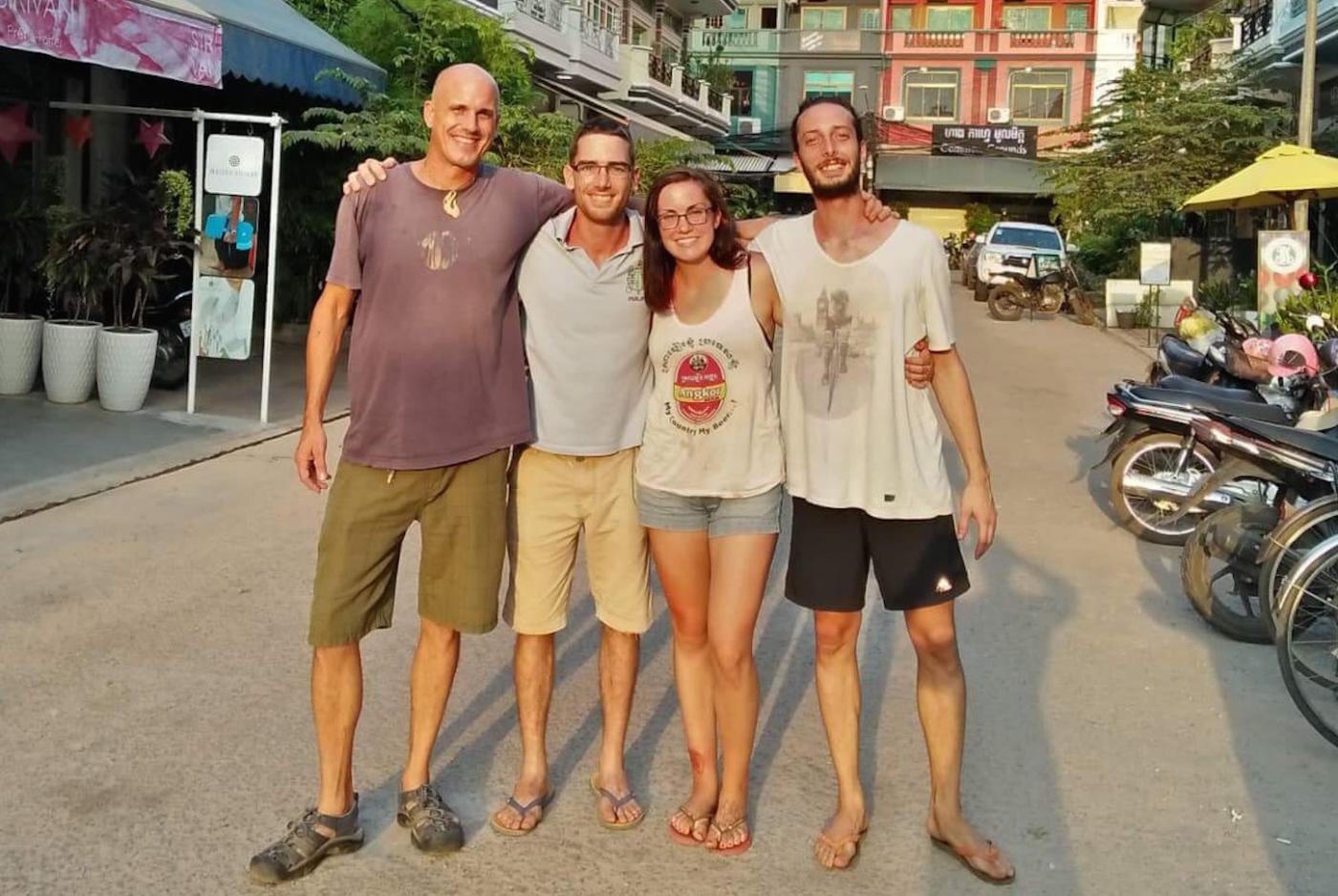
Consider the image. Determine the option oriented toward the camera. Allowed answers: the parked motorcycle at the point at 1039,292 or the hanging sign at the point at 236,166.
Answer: the hanging sign

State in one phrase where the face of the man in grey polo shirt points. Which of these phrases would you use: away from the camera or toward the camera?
toward the camera

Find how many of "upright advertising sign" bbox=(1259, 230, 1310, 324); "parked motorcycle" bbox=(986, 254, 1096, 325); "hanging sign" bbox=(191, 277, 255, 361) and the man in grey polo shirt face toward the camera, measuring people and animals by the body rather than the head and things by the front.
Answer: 3

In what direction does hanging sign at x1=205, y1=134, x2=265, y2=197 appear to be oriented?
toward the camera

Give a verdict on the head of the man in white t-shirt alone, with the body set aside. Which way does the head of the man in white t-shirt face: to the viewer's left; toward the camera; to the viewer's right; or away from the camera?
toward the camera

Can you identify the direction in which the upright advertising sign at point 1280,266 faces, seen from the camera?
facing the viewer

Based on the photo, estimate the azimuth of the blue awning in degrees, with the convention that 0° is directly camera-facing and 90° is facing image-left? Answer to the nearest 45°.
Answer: approximately 315°

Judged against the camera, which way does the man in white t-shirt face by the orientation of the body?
toward the camera

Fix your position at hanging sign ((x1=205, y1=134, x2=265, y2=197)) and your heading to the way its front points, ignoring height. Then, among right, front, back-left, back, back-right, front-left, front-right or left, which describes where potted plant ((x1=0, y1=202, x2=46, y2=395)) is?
back-right
